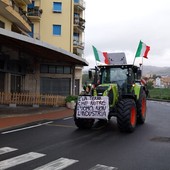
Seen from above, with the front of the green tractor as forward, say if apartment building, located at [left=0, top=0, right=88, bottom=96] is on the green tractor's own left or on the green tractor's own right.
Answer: on the green tractor's own right

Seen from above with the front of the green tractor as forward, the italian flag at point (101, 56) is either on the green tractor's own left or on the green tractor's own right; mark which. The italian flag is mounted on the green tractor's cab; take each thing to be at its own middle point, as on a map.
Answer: on the green tractor's own right

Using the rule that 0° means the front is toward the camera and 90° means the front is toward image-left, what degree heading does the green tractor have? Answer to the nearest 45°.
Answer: approximately 45°

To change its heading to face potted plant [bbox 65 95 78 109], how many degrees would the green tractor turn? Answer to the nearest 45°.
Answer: approximately 135° to its right
